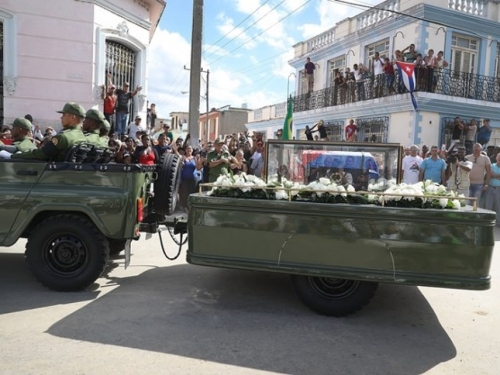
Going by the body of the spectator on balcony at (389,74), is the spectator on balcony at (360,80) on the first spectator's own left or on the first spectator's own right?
on the first spectator's own right

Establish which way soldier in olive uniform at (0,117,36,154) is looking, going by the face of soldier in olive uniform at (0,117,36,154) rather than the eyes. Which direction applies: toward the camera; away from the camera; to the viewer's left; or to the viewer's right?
to the viewer's left

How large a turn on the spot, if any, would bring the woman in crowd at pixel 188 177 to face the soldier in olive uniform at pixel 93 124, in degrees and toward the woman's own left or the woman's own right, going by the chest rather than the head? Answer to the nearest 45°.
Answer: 0° — they already face them

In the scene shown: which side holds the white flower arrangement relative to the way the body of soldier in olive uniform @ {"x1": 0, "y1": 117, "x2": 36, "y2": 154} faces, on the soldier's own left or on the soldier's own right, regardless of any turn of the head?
on the soldier's own left

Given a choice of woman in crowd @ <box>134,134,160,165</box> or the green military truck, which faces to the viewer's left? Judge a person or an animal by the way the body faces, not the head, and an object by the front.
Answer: the green military truck

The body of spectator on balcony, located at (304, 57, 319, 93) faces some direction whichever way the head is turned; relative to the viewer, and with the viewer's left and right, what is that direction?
facing the viewer

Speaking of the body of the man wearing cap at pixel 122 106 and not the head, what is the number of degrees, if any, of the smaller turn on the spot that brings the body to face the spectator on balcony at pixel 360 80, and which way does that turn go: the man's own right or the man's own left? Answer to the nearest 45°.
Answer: approximately 135° to the man's own left

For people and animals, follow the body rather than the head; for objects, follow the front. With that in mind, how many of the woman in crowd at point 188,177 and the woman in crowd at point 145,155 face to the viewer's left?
0

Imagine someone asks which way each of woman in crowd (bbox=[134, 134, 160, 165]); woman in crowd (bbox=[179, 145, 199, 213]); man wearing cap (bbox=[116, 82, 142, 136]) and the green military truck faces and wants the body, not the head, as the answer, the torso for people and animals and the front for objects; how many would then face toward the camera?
3

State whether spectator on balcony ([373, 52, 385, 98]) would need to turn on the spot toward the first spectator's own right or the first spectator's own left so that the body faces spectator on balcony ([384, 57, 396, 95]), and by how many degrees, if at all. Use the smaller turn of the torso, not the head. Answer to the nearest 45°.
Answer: approximately 90° to the first spectator's own left

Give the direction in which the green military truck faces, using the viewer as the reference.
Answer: facing to the left of the viewer

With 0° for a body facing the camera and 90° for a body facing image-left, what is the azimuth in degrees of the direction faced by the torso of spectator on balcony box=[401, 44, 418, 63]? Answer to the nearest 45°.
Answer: approximately 45°

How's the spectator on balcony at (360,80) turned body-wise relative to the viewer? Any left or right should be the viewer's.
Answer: facing the viewer and to the left of the viewer

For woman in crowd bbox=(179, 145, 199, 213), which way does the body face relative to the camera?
toward the camera
